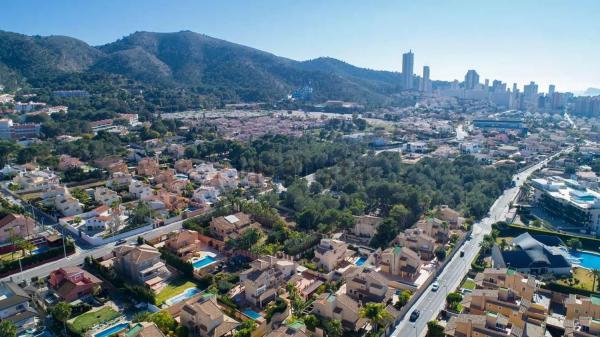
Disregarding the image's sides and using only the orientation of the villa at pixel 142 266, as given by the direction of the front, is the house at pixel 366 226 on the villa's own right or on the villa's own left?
on the villa's own left

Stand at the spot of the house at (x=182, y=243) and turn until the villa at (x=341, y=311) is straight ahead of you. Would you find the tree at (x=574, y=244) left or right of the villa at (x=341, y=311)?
left

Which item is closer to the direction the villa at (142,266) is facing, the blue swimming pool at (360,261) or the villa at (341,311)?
the villa
